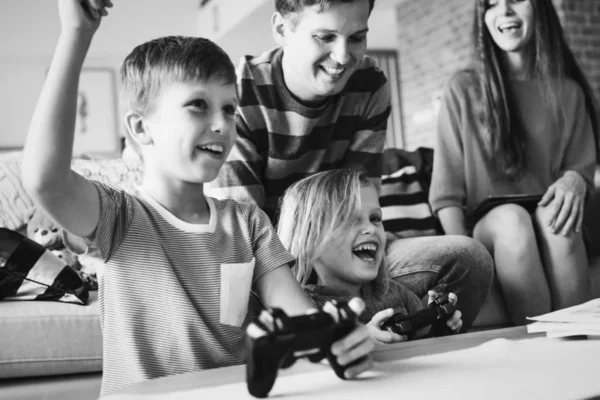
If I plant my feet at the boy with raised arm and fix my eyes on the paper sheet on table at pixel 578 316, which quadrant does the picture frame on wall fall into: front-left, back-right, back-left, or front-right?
back-left

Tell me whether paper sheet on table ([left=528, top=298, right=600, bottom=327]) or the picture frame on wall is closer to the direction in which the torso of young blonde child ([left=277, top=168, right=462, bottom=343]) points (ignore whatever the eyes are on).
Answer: the paper sheet on table

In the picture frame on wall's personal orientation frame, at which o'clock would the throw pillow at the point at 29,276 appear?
The throw pillow is roughly at 12 o'clock from the picture frame on wall.

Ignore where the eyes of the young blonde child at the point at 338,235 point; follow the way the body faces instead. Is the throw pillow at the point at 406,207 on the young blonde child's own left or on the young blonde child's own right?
on the young blonde child's own left

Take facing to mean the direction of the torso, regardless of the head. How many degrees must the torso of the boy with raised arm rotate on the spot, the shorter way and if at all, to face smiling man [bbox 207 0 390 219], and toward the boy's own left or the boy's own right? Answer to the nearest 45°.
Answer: approximately 90° to the boy's own left

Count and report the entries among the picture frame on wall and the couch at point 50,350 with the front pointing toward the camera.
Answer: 2

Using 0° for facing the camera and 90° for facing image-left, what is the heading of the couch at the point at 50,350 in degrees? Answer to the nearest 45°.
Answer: approximately 0°

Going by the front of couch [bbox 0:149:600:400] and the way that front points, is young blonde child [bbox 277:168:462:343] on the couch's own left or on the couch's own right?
on the couch's own left
